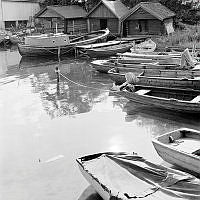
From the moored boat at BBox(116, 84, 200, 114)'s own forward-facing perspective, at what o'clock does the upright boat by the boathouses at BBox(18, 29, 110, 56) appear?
The upright boat by the boathouses is roughly at 2 o'clock from the moored boat.

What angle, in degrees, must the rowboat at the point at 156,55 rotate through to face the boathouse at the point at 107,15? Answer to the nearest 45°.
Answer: approximately 90° to its right

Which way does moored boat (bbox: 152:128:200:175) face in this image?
to the viewer's left

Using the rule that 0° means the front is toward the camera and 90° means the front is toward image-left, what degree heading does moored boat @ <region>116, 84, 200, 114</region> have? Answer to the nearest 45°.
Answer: approximately 90°

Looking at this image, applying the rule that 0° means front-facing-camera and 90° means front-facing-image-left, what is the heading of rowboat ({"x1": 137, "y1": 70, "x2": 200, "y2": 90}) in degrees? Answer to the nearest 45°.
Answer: approximately 90°

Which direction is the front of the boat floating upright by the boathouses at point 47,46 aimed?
to the viewer's right

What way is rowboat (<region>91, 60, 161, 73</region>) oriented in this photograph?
to the viewer's left

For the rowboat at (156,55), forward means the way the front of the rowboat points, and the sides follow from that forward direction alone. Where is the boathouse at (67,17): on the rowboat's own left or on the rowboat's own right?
on the rowboat's own right

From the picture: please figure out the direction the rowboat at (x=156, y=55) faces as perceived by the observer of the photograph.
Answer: facing to the left of the viewer
